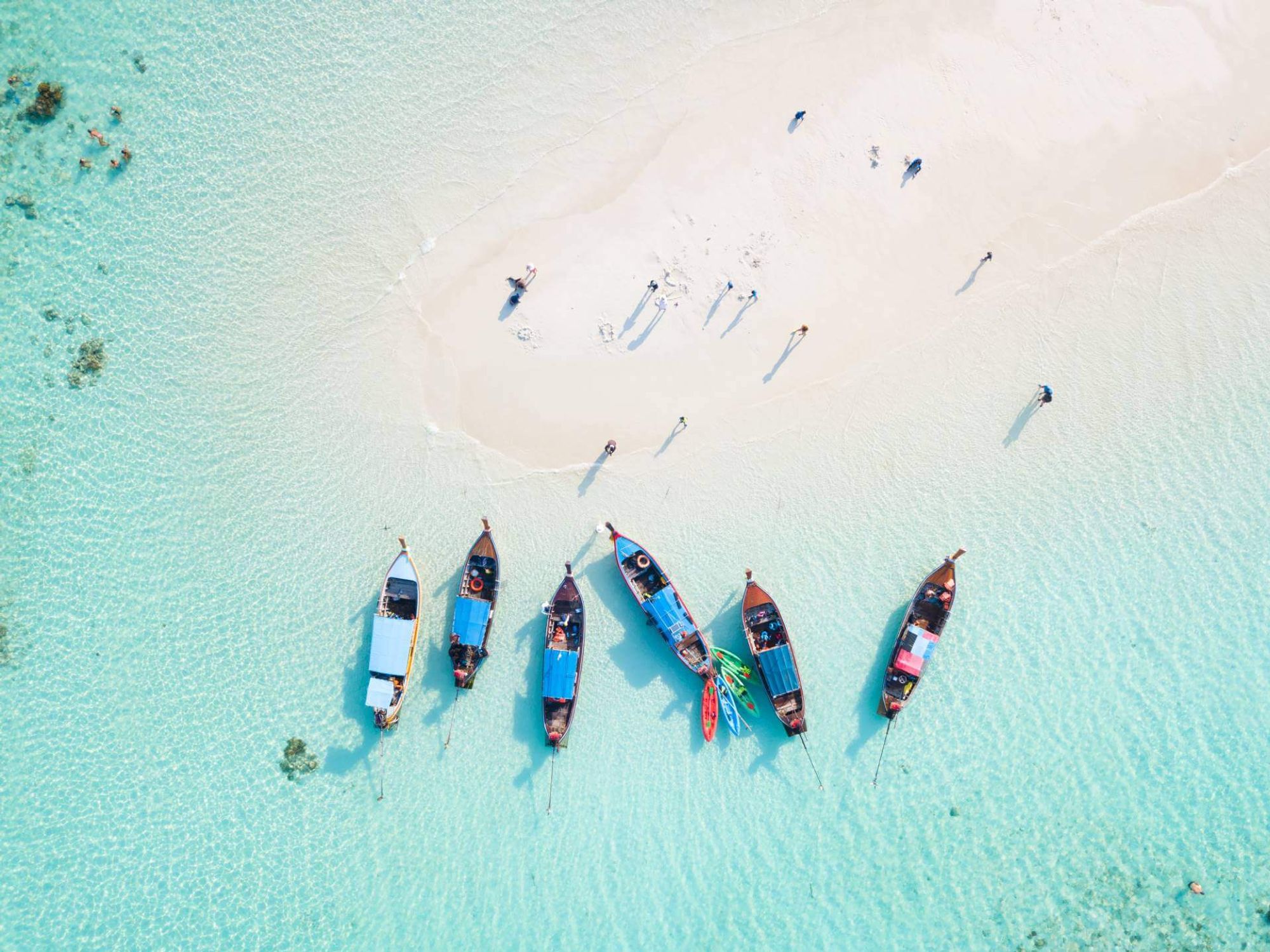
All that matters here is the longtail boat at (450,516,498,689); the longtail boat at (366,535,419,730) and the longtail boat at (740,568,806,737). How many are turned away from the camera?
3

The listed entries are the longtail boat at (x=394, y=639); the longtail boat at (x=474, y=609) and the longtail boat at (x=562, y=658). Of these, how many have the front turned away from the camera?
3

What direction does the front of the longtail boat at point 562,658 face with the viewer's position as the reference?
facing away from the viewer

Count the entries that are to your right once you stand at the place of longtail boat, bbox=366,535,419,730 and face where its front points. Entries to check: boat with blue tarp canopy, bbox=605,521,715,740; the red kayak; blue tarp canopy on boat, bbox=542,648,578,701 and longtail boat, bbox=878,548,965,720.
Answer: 4

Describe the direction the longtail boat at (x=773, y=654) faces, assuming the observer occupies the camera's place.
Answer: facing away from the viewer

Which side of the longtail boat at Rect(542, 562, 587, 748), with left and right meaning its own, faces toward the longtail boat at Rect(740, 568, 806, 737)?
right

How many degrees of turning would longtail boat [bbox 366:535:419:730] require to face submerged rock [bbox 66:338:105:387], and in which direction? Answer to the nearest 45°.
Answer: approximately 90° to its left

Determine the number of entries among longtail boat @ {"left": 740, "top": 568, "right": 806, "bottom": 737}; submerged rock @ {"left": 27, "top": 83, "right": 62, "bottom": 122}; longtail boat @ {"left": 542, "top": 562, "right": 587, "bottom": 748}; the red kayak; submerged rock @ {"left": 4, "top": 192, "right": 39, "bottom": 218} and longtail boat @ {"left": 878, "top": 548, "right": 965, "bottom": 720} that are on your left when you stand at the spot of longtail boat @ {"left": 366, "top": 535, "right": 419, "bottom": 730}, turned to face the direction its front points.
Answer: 2

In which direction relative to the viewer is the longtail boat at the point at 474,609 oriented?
away from the camera

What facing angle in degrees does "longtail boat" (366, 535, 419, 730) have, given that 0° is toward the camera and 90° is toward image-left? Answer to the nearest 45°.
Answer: approximately 180°

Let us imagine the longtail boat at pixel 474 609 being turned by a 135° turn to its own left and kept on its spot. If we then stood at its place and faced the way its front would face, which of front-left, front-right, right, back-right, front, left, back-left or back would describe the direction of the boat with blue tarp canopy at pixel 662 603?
back-left

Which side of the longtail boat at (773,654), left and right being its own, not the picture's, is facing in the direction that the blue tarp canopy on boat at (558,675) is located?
left

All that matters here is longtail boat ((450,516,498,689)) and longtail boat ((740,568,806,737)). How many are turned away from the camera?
2

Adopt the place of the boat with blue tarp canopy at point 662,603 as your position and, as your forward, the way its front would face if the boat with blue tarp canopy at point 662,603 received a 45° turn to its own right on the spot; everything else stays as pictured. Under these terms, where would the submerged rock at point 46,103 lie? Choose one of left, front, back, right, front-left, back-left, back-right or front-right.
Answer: left
